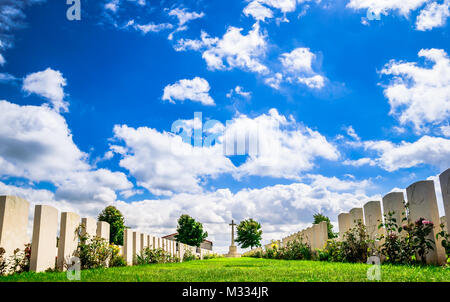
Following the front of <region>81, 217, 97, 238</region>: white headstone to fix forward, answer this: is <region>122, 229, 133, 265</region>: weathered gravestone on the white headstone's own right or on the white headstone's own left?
on the white headstone's own left

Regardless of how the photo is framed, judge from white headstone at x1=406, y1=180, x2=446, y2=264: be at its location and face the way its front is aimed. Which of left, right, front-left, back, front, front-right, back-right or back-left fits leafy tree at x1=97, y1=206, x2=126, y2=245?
right

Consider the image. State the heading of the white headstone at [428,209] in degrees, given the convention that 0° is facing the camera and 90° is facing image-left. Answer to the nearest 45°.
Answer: approximately 45°

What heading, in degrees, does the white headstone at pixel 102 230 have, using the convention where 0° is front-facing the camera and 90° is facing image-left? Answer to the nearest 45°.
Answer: approximately 315°

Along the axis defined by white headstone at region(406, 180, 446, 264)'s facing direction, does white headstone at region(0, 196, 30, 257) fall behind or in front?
in front

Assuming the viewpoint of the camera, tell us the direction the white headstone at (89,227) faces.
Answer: facing the viewer and to the right of the viewer

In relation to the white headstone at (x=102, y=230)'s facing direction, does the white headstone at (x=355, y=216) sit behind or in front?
in front

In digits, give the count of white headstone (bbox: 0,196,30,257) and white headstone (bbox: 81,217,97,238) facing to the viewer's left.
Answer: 0

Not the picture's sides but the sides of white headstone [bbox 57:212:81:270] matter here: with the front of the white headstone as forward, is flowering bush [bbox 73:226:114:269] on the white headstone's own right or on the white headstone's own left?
on the white headstone's own left
